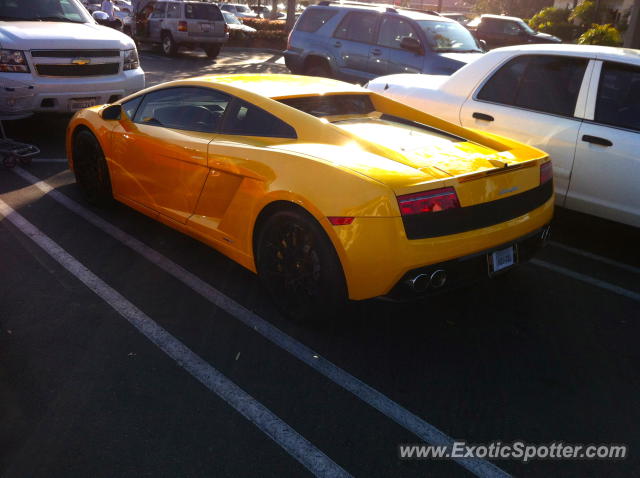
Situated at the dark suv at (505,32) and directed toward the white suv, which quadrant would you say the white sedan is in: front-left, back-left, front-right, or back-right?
front-left

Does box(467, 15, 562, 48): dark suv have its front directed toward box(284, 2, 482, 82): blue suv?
no

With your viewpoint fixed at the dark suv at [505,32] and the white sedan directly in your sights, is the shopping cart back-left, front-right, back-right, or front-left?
front-right

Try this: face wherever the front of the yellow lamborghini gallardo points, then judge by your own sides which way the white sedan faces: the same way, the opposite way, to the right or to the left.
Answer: the opposite way

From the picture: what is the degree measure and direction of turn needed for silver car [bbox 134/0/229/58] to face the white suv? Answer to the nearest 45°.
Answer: approximately 135° to its left

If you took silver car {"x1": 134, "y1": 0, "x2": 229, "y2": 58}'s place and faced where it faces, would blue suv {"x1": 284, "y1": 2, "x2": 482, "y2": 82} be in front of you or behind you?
behind

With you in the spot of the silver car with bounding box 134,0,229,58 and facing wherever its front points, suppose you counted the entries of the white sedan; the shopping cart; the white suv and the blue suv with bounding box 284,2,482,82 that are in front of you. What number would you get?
0

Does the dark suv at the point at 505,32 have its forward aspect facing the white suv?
no

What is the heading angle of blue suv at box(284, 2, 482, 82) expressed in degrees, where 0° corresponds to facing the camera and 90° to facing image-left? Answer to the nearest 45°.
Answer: approximately 315°

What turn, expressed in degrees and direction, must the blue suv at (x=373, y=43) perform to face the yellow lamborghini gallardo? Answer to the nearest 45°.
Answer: approximately 45° to its right

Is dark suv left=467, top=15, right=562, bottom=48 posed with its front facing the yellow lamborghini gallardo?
no

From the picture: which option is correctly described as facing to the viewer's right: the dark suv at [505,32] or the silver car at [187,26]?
the dark suv

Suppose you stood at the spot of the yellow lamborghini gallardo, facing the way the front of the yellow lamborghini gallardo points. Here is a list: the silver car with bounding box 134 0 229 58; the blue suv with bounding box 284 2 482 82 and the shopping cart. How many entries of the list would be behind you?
0

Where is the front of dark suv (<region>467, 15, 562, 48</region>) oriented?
to the viewer's right

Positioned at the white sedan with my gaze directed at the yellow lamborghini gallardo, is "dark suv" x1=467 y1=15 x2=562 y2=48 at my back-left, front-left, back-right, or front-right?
back-right

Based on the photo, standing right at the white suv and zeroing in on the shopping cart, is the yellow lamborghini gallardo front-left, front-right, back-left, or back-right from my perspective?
front-left

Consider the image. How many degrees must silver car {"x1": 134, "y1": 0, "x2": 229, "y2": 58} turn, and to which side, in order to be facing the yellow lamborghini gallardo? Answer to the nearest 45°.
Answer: approximately 135° to its left
